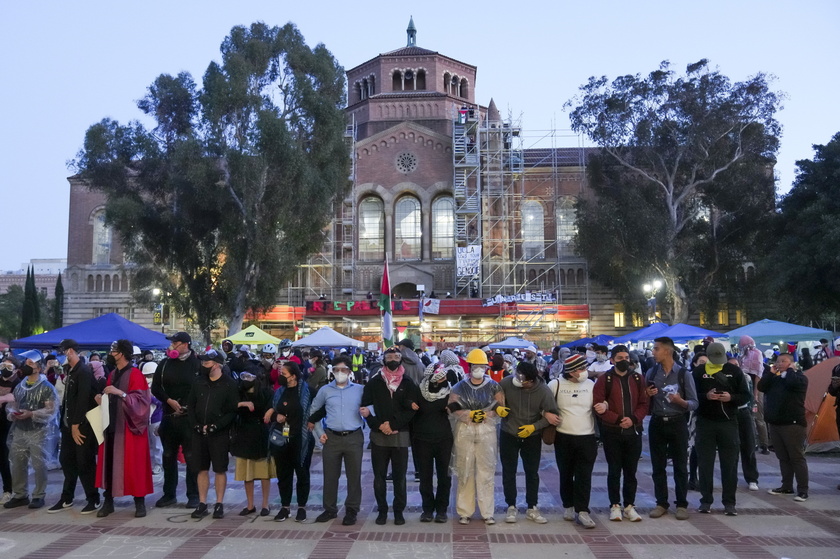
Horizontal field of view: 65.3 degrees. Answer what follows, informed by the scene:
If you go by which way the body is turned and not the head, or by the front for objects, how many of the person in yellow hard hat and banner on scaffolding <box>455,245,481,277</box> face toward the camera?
2

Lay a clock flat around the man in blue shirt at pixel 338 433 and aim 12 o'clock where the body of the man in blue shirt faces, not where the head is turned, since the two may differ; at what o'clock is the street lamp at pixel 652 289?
The street lamp is roughly at 7 o'clock from the man in blue shirt.

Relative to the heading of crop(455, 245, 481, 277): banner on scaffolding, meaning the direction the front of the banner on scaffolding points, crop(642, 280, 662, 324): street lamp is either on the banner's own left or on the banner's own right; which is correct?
on the banner's own left

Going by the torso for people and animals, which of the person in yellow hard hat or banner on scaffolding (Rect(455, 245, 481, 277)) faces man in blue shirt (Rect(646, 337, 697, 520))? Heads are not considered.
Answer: the banner on scaffolding

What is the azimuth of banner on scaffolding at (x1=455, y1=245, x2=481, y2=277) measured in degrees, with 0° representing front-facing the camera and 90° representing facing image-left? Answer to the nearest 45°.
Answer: approximately 0°

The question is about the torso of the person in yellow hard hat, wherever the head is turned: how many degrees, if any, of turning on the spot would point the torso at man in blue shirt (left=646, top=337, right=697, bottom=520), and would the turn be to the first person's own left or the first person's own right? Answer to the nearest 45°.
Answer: approximately 90° to the first person's own left

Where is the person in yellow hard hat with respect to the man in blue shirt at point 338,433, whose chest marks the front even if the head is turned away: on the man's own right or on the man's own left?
on the man's own left

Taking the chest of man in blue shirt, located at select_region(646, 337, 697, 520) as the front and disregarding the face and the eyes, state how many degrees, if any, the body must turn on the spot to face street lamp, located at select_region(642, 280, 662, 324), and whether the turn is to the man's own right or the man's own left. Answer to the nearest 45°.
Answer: approximately 135° to the man's own right

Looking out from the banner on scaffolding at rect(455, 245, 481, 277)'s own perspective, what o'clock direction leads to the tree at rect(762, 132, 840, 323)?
The tree is roughly at 10 o'clock from the banner on scaffolding.

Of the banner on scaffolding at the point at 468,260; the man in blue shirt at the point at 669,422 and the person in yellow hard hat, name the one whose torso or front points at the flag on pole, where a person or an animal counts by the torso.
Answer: the banner on scaffolding

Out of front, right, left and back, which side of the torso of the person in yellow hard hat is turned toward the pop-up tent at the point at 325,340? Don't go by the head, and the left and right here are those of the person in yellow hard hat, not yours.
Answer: back
